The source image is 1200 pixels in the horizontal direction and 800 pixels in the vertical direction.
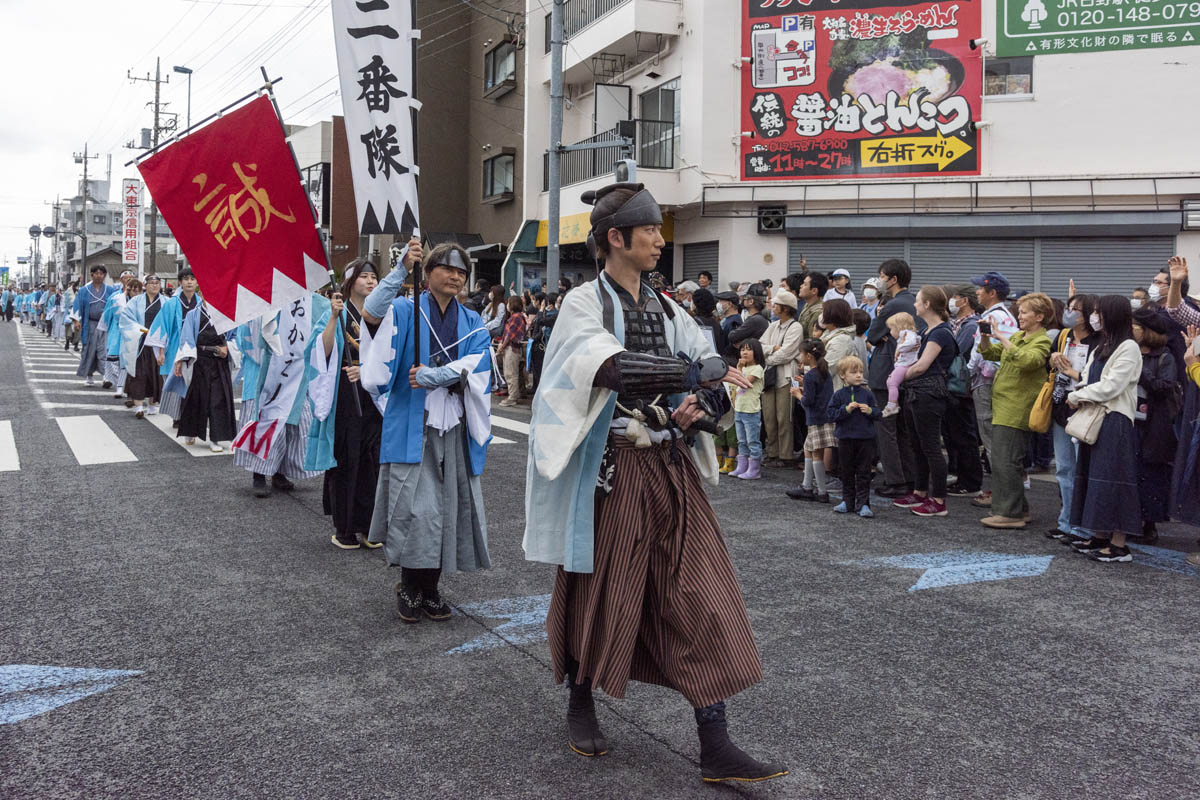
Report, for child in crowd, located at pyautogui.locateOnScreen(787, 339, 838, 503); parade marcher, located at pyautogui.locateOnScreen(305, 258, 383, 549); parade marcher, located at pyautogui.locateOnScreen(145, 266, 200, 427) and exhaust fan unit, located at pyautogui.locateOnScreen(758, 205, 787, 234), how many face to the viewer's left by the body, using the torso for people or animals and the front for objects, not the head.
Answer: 1

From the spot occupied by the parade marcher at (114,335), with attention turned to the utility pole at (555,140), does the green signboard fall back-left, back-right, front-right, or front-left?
front-right

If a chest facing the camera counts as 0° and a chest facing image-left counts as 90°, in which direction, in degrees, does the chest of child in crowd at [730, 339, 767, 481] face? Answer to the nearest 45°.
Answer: approximately 45°

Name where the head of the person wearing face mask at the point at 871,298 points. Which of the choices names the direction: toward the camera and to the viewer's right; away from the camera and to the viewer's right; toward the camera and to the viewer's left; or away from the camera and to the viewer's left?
toward the camera and to the viewer's left

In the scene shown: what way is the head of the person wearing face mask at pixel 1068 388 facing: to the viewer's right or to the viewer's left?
to the viewer's left

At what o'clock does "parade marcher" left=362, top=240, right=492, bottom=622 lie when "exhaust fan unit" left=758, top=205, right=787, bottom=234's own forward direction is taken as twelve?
The parade marcher is roughly at 12 o'clock from the exhaust fan unit.

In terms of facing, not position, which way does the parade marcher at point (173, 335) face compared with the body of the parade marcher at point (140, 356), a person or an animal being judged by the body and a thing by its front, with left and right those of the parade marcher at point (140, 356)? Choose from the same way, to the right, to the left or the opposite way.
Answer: the same way

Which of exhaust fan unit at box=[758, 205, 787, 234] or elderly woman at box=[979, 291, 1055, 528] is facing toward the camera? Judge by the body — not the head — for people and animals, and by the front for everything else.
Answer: the exhaust fan unit

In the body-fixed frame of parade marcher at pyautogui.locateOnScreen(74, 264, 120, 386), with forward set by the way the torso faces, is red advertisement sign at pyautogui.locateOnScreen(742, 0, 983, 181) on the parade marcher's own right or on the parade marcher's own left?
on the parade marcher's own left

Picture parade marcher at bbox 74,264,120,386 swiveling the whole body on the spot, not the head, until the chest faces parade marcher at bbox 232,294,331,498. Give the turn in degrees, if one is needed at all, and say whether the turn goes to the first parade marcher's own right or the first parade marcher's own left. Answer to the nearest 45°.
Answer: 0° — they already face them

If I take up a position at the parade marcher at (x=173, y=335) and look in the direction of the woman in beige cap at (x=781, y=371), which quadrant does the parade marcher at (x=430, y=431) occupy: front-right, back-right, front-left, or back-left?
front-right

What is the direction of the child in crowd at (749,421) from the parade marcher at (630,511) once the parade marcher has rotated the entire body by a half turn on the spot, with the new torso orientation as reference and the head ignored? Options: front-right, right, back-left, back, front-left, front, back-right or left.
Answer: front-right

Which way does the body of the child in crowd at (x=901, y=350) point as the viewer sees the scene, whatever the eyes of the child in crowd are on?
to the viewer's left

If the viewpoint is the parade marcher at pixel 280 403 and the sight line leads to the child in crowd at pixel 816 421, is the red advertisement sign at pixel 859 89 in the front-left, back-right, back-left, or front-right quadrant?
front-left

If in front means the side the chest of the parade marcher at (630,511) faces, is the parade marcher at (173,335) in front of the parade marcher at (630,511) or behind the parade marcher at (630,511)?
behind

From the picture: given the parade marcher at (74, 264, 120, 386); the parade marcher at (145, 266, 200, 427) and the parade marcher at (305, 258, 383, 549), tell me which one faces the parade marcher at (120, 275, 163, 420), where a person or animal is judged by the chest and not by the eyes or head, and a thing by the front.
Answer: the parade marcher at (74, 264, 120, 386)

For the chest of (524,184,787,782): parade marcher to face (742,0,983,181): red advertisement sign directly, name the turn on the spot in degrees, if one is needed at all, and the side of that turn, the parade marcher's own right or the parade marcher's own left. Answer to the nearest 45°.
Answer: approximately 135° to the parade marcher's own left

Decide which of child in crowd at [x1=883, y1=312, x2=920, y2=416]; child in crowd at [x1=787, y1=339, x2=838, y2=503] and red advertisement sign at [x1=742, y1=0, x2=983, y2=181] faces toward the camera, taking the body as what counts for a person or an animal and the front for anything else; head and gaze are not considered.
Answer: the red advertisement sign
